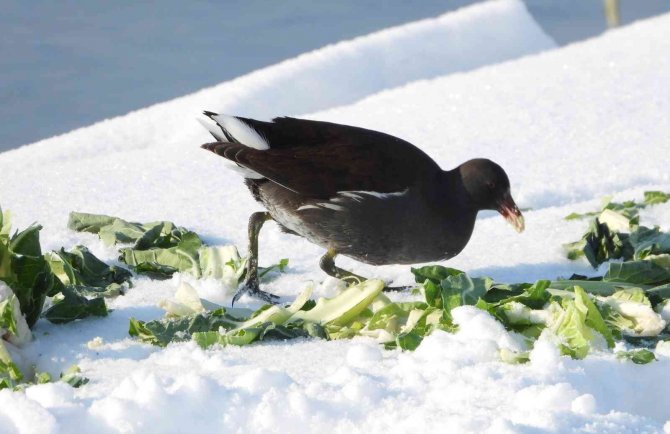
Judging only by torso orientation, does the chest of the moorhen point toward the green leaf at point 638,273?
yes

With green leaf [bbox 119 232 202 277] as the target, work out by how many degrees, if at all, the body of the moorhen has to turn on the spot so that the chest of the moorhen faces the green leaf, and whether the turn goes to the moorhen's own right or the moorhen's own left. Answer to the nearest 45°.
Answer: approximately 180°

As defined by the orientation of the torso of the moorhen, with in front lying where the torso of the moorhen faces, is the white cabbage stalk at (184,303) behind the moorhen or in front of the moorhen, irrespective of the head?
behind

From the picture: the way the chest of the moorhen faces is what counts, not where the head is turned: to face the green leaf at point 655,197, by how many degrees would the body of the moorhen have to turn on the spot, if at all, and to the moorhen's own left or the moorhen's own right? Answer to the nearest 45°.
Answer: approximately 45° to the moorhen's own left

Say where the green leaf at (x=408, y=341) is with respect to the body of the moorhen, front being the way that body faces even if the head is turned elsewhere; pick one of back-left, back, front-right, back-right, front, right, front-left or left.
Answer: right

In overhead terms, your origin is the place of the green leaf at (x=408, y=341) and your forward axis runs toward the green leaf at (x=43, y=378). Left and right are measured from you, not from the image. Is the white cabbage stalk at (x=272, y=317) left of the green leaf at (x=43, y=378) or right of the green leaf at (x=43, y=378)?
right

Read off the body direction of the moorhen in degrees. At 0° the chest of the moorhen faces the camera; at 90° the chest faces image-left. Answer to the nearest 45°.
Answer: approximately 270°

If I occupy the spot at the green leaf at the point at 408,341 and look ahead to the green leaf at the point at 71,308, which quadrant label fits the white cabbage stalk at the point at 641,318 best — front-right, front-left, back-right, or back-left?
back-right

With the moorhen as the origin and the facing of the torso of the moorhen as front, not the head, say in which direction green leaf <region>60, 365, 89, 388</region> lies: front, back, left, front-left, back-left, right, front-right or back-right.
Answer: back-right
